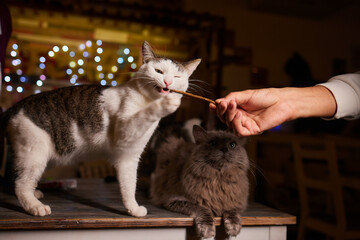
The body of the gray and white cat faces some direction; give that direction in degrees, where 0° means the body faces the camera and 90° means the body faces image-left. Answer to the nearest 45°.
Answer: approximately 270°

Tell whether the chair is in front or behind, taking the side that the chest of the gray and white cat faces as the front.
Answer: in front
